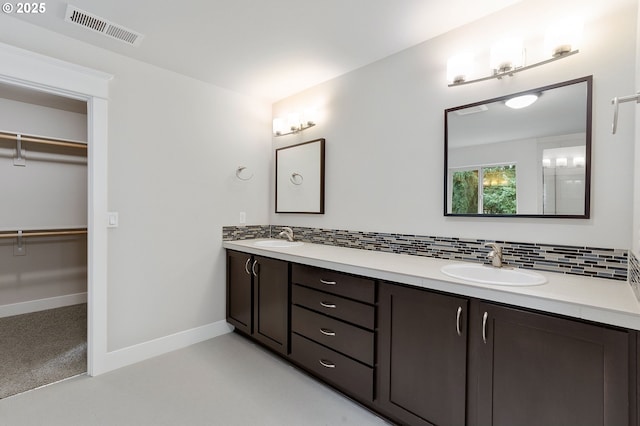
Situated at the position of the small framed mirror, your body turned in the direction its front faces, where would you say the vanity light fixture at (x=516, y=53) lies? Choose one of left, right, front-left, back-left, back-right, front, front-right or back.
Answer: left

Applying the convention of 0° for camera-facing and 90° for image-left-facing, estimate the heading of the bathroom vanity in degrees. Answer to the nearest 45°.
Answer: approximately 45°

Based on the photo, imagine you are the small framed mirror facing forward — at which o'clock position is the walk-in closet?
The walk-in closet is roughly at 2 o'clock from the small framed mirror.

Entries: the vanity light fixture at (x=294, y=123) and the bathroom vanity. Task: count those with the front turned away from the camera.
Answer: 0

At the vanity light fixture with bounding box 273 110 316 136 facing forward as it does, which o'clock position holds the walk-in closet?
The walk-in closet is roughly at 2 o'clock from the vanity light fixture.

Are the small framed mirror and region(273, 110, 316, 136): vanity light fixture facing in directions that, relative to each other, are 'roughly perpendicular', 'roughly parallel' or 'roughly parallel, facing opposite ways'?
roughly parallel

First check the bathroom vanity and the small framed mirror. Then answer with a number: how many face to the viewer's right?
0

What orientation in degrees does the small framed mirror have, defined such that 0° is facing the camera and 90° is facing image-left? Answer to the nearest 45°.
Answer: approximately 45°

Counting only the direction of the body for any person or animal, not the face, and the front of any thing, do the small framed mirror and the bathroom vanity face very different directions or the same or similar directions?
same or similar directions

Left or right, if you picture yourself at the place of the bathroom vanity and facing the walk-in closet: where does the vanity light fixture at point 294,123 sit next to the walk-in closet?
right

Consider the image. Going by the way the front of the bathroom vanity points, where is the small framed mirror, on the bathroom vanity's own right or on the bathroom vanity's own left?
on the bathroom vanity's own right

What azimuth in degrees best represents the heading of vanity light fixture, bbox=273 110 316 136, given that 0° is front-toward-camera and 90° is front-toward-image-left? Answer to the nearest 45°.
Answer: approximately 45°
